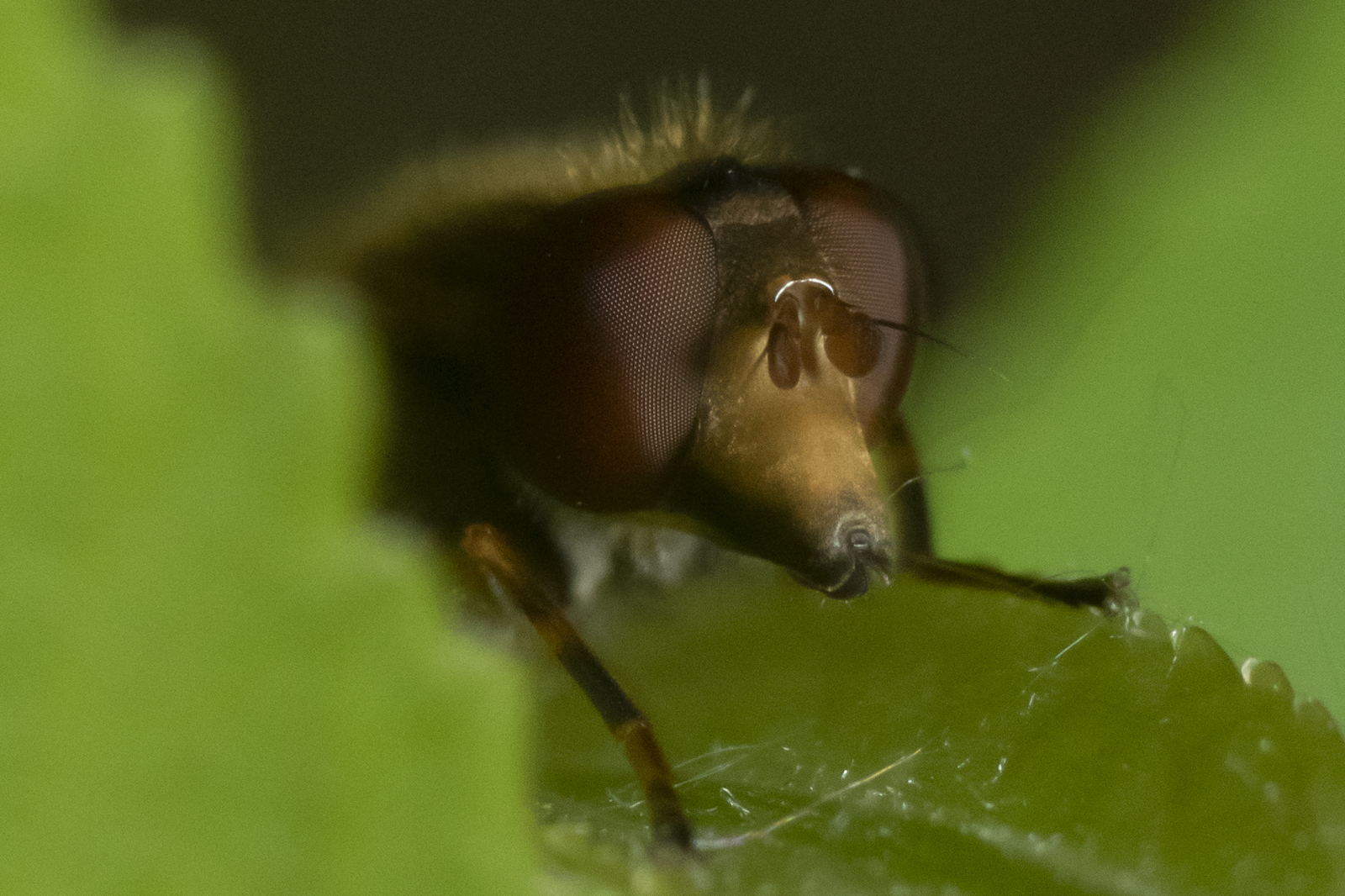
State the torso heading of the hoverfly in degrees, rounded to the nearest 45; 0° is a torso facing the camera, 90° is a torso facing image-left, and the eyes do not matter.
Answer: approximately 315°
